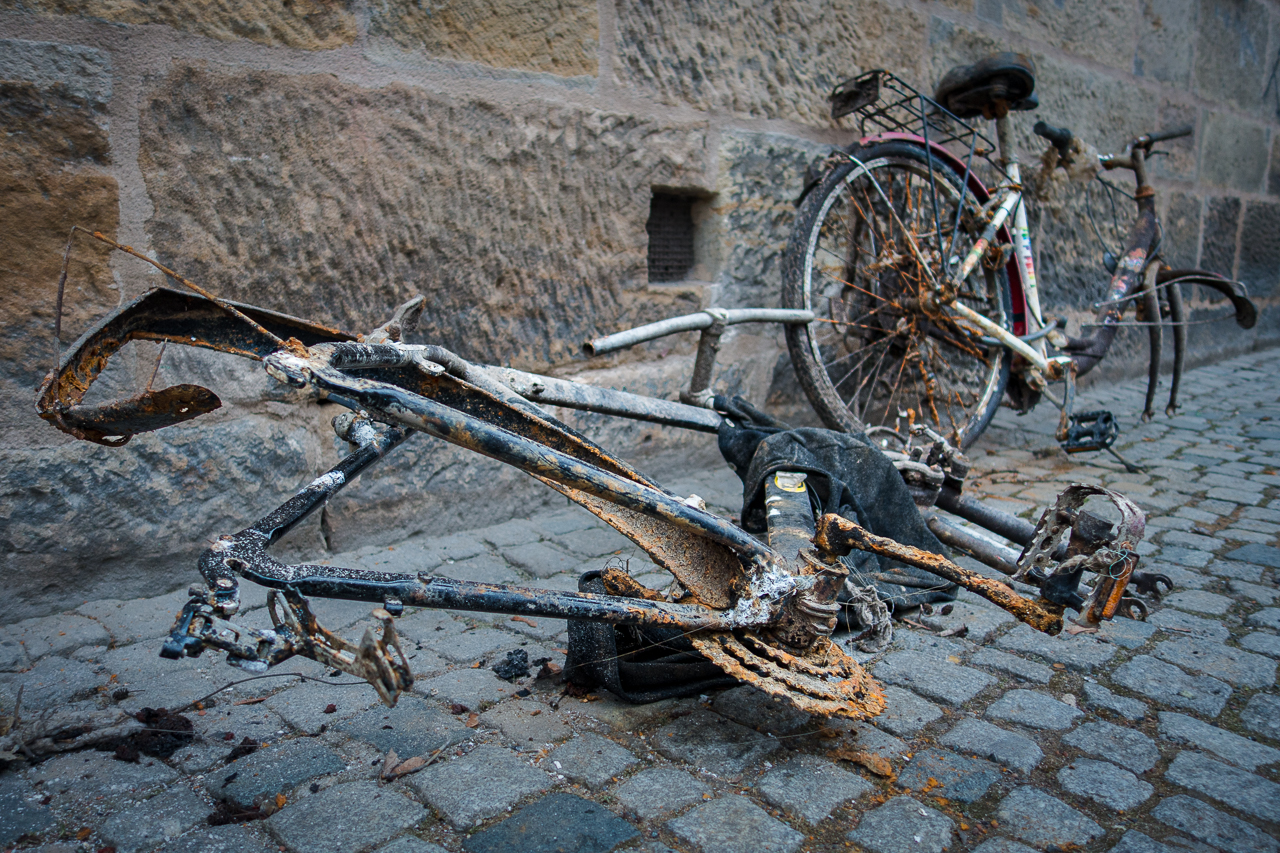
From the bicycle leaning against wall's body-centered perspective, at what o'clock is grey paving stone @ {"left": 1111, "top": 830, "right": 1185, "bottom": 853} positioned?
The grey paving stone is roughly at 4 o'clock from the bicycle leaning against wall.

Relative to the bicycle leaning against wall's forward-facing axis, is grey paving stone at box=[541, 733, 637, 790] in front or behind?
behind

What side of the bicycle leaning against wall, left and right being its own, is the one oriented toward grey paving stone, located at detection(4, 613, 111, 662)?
back

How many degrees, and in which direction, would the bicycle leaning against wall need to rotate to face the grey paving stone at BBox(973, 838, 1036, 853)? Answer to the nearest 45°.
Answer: approximately 135° to its right

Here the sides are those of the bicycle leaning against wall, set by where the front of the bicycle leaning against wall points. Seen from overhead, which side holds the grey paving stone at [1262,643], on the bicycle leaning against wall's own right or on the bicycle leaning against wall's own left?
on the bicycle leaning against wall's own right

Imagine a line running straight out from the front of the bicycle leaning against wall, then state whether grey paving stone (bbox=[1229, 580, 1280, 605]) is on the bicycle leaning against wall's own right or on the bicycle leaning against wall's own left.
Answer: on the bicycle leaning against wall's own right

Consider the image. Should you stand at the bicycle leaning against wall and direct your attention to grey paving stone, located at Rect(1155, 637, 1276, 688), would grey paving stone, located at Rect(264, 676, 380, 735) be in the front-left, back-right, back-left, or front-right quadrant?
front-right

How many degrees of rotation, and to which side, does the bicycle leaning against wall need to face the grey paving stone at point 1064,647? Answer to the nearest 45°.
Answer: approximately 135° to its right

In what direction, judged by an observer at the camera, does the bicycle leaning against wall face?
facing away from the viewer and to the right of the viewer

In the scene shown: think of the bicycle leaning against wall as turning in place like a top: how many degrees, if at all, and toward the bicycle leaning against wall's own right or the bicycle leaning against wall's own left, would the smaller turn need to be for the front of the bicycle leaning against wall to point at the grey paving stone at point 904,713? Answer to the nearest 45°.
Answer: approximately 135° to the bicycle leaning against wall's own right

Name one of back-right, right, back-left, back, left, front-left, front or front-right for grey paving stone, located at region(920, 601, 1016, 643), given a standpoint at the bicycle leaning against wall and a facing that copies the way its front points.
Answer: back-right
